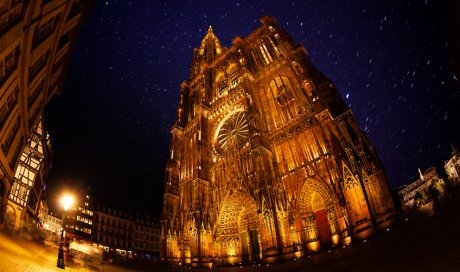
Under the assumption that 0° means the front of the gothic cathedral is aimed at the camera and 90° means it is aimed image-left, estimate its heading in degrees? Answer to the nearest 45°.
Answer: approximately 45°
